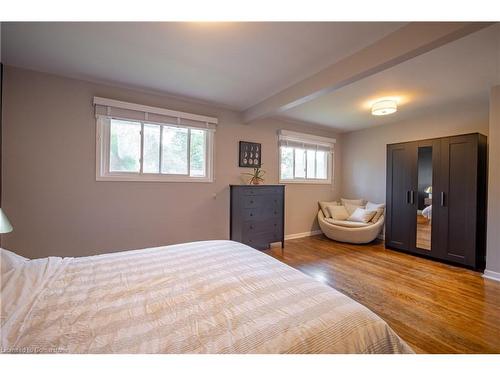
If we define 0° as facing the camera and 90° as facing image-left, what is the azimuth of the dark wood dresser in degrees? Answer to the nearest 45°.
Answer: approximately 315°

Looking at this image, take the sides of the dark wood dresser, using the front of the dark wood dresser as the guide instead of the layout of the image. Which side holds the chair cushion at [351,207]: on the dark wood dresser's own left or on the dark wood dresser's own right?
on the dark wood dresser's own left

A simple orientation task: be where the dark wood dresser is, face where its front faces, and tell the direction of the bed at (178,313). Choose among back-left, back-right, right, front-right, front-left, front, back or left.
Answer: front-right

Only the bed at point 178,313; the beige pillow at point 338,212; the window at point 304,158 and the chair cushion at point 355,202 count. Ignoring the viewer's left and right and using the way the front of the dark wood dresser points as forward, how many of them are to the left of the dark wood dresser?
3

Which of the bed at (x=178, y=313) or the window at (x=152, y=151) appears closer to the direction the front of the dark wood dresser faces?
the bed

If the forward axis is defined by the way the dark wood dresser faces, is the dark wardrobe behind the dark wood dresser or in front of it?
in front

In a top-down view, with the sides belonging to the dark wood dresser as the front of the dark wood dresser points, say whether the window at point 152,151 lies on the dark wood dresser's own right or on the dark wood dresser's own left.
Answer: on the dark wood dresser's own right

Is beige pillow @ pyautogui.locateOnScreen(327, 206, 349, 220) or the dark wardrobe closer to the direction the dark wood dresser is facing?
the dark wardrobe

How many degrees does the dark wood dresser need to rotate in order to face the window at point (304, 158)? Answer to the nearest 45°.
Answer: approximately 90° to its left

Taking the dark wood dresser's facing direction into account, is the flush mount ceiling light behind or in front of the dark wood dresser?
in front

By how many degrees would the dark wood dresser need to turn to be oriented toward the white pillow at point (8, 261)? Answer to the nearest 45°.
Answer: approximately 90° to its right

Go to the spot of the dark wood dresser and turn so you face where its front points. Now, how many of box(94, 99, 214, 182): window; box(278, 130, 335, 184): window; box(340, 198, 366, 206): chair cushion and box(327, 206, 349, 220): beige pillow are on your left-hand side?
3

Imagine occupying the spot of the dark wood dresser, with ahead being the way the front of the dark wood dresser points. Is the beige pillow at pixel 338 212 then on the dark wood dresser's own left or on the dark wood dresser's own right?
on the dark wood dresser's own left

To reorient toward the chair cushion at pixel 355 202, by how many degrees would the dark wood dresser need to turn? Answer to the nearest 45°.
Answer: approximately 90° to its left
